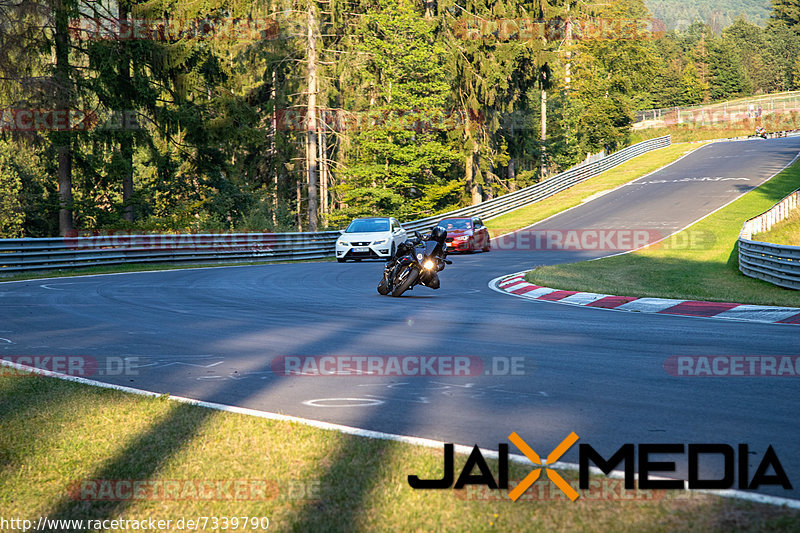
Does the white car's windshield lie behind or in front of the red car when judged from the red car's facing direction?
in front

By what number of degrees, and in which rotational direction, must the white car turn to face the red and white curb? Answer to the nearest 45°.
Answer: approximately 45° to its left

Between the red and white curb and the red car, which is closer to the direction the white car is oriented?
the red and white curb

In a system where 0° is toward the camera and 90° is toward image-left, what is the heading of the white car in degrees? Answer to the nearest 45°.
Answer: approximately 45°

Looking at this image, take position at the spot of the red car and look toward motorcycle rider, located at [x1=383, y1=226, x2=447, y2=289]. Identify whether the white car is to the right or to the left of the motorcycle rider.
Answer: right

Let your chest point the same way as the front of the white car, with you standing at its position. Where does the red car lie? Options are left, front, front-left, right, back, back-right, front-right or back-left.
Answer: back

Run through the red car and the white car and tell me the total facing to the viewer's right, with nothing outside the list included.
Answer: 0

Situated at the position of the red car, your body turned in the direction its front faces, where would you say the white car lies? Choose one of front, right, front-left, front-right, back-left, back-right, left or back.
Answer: front

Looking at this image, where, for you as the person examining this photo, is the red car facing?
facing the viewer and to the left of the viewer

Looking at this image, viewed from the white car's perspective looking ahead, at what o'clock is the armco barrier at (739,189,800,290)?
The armco barrier is roughly at 9 o'clock from the white car.

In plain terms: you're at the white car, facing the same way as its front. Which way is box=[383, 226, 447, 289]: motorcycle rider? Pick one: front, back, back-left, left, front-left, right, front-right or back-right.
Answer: front-left

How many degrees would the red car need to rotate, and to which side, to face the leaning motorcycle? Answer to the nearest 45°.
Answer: approximately 45° to its left
